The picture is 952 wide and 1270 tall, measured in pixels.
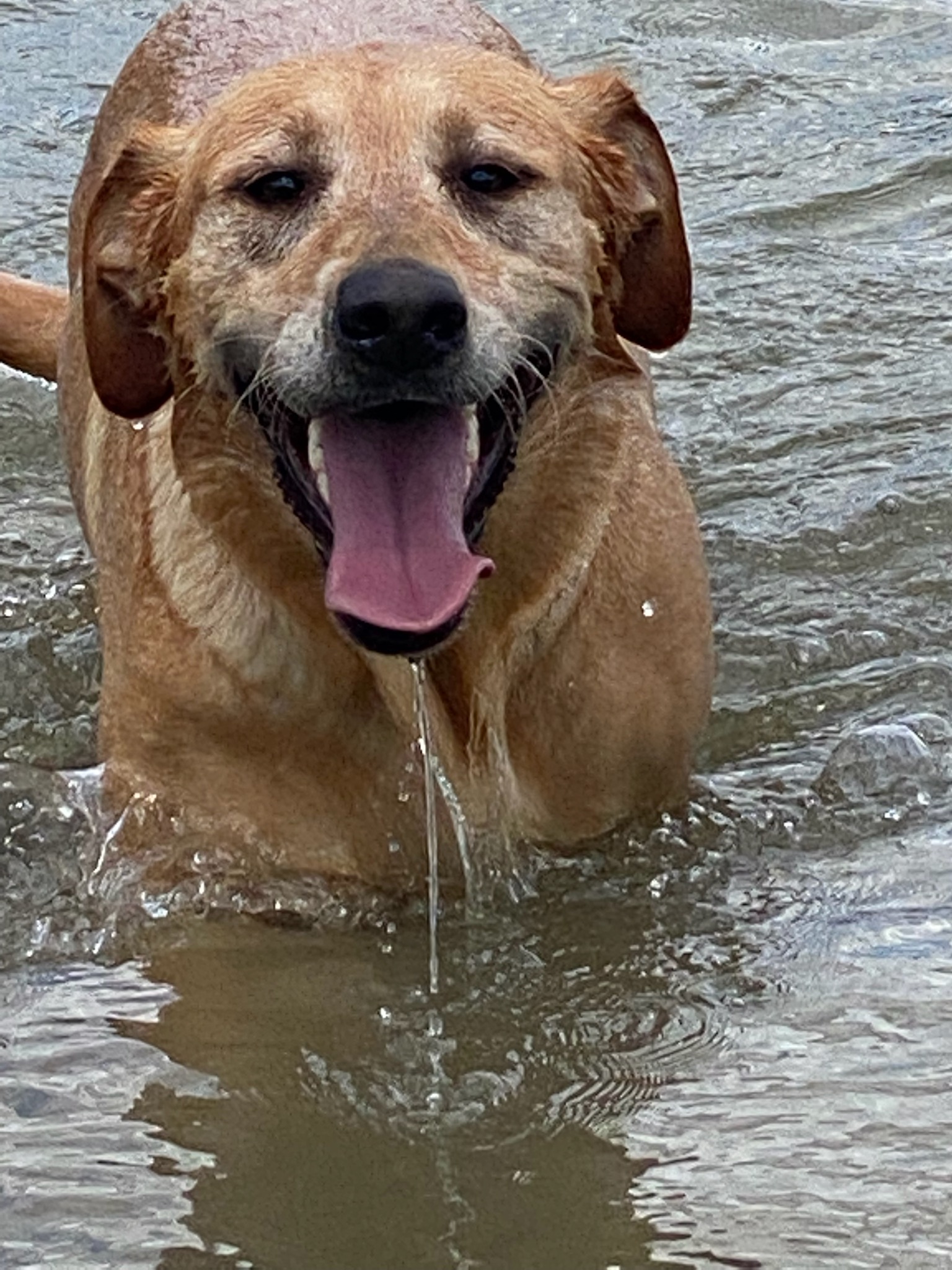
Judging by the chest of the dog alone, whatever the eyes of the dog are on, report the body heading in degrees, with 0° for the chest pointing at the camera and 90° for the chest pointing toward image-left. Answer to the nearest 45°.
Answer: approximately 0°
